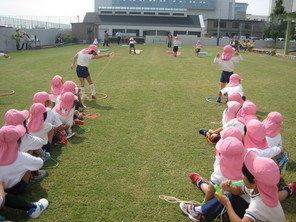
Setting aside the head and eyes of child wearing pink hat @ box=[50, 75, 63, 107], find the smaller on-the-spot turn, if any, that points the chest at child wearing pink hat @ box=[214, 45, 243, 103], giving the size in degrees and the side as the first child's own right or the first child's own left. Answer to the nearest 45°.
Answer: approximately 90° to the first child's own right

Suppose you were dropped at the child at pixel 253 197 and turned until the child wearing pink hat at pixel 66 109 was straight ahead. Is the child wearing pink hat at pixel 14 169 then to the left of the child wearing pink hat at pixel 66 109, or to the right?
left

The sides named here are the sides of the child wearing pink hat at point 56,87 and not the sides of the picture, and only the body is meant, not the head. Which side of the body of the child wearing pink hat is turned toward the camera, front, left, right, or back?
back

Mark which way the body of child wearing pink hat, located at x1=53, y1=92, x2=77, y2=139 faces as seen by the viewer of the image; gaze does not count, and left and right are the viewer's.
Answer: facing away from the viewer and to the right of the viewer

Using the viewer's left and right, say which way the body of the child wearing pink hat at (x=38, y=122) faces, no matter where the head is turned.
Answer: facing away from the viewer and to the right of the viewer

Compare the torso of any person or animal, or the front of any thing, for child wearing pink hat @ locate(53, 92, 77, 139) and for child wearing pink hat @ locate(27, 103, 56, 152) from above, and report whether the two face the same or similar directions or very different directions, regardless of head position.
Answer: same or similar directions

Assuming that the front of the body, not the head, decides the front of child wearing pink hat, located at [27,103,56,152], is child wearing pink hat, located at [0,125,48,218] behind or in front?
behind

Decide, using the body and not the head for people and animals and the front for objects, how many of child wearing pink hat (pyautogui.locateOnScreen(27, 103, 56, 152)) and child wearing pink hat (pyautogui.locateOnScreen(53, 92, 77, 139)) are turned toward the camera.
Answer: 0

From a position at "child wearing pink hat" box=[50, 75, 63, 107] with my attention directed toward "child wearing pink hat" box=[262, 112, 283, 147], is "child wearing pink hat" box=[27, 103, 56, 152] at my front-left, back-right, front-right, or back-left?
front-right

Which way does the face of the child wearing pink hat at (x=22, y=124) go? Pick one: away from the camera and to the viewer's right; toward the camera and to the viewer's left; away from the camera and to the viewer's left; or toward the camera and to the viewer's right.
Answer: away from the camera and to the viewer's right

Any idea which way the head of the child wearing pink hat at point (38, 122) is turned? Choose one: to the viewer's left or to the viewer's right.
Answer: to the viewer's right
